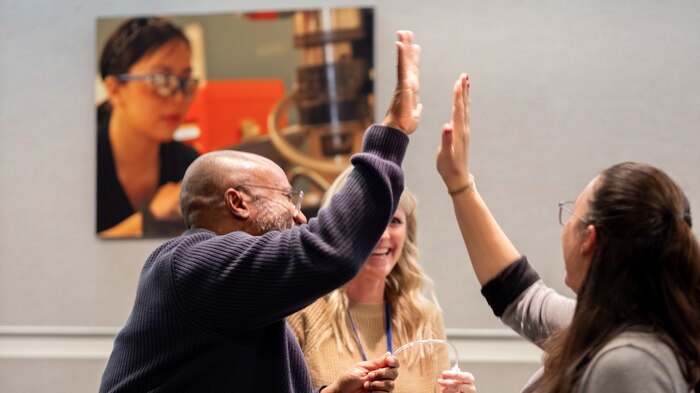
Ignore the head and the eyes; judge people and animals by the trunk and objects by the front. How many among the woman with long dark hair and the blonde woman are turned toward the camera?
1

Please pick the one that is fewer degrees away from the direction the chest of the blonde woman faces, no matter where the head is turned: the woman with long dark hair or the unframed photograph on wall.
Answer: the woman with long dark hair

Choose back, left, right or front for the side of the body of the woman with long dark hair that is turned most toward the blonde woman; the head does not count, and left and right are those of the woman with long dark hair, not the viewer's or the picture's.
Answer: front

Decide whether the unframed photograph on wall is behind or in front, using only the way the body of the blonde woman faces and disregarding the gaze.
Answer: behind

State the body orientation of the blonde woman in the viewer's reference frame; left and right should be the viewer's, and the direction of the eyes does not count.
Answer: facing the viewer

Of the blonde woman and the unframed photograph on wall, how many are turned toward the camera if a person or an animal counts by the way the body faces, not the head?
2

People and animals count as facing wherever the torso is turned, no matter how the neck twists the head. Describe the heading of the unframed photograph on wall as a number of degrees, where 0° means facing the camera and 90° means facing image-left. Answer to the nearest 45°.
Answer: approximately 0°

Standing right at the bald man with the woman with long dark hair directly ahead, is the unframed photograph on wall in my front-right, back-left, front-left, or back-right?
back-left

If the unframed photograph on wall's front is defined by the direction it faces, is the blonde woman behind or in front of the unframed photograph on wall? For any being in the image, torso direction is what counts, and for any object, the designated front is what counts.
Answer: in front

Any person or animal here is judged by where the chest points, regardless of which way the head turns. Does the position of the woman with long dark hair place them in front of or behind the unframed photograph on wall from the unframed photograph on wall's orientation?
in front

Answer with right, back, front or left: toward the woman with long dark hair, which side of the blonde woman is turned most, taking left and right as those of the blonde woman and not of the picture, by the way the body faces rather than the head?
front

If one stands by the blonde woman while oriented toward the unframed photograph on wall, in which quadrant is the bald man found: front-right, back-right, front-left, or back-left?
back-left

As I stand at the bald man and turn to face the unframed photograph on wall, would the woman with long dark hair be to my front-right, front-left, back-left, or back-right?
back-right

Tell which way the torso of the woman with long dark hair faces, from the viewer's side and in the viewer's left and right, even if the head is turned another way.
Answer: facing away from the viewer and to the left of the viewer
